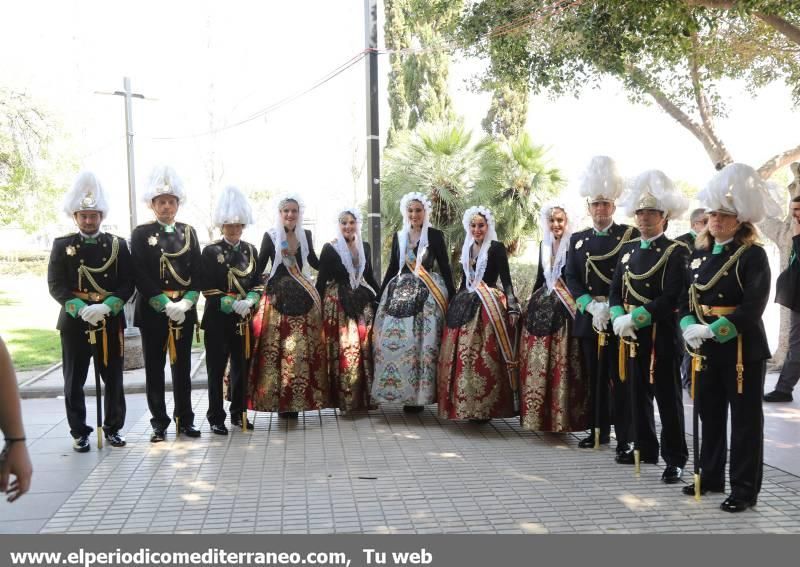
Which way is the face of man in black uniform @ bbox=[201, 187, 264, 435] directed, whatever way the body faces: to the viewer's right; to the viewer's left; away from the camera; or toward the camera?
toward the camera

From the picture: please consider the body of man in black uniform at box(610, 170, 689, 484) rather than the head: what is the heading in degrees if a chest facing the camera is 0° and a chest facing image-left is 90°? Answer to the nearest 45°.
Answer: approximately 45°

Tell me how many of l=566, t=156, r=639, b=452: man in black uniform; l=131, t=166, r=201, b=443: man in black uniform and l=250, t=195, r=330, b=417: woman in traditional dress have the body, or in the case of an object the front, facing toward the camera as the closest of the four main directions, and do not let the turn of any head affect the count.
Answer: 3

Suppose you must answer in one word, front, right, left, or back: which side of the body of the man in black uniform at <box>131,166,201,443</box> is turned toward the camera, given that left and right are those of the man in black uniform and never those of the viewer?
front

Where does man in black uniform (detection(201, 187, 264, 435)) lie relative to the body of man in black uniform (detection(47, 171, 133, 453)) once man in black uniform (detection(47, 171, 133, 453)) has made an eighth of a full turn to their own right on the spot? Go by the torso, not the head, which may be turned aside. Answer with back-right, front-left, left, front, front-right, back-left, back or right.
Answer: back-left

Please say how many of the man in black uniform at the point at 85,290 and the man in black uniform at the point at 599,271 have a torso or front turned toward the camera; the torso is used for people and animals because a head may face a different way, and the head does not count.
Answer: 2

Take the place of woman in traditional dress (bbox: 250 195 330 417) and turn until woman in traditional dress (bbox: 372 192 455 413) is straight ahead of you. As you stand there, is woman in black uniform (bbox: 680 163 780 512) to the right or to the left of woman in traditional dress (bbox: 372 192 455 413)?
right

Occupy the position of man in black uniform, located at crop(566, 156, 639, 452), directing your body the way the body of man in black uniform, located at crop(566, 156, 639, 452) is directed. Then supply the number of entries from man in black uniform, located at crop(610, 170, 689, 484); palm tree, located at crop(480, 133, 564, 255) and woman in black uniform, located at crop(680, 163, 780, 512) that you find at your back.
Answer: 1

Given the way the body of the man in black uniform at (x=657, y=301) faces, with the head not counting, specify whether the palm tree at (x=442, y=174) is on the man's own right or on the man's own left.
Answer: on the man's own right

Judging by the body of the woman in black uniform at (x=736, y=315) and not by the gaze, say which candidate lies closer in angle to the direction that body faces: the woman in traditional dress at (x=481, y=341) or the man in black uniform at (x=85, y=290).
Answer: the man in black uniform

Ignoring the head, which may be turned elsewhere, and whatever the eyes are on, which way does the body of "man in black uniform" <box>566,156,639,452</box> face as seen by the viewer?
toward the camera

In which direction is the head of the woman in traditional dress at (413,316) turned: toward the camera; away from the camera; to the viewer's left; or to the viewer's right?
toward the camera

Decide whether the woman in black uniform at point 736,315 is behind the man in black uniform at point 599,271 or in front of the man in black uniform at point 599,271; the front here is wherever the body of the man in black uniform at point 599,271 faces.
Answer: in front

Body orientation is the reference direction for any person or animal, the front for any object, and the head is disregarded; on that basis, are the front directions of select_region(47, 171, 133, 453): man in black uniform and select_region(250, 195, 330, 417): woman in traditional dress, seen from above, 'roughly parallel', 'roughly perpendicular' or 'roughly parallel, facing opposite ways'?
roughly parallel

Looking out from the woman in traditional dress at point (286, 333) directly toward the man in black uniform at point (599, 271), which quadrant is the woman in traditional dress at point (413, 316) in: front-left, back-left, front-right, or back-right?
front-left

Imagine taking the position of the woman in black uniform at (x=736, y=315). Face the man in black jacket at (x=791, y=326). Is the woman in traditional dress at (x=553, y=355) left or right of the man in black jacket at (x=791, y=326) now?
left
